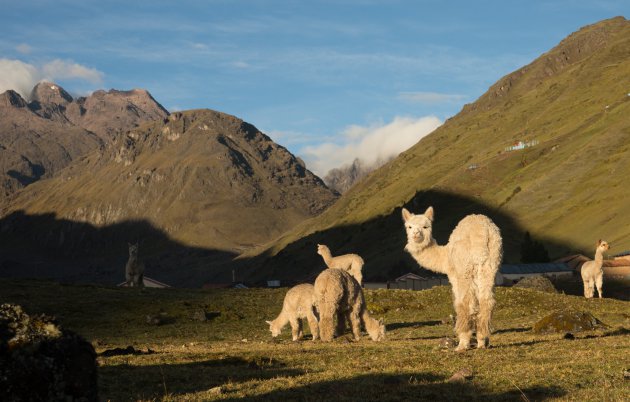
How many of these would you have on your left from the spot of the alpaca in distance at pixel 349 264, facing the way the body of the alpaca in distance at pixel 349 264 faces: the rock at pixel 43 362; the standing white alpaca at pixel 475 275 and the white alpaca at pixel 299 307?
3

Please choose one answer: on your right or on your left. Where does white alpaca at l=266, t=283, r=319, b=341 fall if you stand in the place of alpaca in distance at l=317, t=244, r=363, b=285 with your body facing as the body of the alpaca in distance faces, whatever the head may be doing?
on your left

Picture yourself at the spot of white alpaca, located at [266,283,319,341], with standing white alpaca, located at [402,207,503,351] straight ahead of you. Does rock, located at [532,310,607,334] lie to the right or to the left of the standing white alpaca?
left

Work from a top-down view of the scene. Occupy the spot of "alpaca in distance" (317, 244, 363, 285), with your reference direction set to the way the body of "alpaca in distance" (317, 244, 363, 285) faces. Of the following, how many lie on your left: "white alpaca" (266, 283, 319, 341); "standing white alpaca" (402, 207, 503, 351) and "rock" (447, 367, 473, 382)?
3

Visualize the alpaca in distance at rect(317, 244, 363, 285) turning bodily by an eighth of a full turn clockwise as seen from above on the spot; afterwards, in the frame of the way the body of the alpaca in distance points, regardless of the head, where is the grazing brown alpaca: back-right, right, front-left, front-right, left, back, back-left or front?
back-left

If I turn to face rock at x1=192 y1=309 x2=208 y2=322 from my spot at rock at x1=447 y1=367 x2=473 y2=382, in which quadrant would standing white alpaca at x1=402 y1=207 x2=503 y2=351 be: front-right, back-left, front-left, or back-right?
front-right

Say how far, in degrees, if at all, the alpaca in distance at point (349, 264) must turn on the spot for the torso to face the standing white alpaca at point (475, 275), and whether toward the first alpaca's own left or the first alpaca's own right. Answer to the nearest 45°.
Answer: approximately 90° to the first alpaca's own left

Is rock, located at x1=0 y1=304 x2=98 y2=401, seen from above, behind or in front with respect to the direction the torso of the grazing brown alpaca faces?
behind

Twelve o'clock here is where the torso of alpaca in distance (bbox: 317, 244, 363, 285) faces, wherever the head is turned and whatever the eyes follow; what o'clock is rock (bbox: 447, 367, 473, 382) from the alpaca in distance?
The rock is roughly at 9 o'clock from the alpaca in distance.

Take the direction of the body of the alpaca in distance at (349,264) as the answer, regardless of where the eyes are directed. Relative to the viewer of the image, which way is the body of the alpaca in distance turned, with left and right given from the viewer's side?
facing to the left of the viewer
